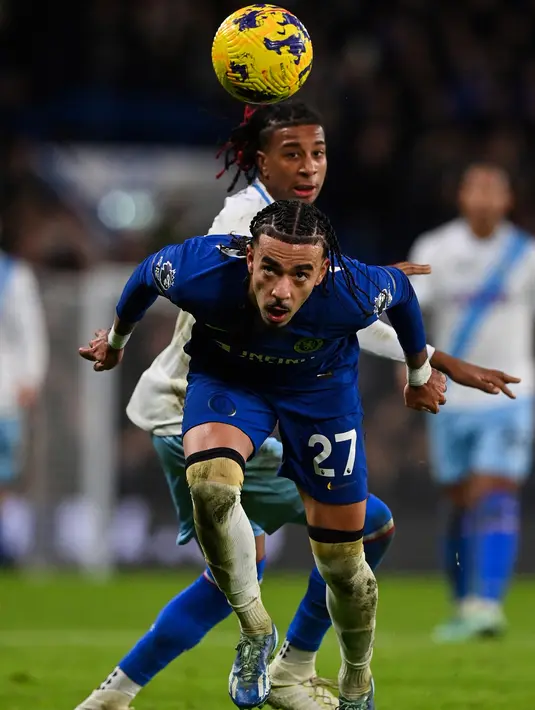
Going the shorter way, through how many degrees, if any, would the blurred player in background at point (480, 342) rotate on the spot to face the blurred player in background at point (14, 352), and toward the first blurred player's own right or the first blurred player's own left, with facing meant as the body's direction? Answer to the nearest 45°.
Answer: approximately 90° to the first blurred player's own right

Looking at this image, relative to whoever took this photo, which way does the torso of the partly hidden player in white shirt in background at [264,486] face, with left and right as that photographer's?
facing the viewer and to the right of the viewer

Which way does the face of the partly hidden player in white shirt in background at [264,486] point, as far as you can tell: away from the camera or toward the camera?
toward the camera

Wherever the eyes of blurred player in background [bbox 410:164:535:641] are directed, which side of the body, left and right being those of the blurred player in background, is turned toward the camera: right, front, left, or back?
front

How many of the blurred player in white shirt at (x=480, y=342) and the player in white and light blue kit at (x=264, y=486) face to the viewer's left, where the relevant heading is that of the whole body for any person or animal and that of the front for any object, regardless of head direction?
0

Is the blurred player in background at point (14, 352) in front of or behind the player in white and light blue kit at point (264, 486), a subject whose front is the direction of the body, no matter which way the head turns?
behind
